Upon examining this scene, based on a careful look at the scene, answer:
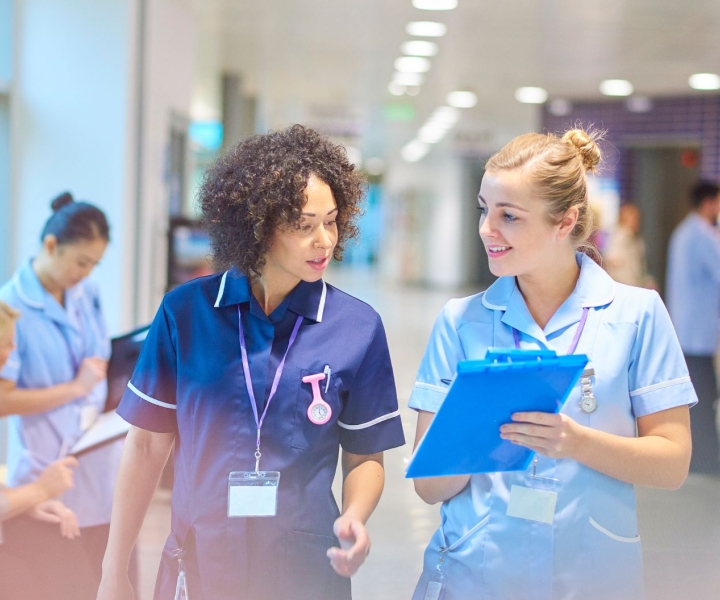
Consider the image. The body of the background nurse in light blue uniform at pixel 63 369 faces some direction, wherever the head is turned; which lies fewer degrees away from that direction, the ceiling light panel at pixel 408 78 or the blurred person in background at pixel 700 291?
the blurred person in background

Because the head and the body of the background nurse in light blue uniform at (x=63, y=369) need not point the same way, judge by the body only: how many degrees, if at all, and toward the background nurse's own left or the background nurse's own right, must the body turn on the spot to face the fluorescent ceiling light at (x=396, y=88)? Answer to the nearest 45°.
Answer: approximately 90° to the background nurse's own left

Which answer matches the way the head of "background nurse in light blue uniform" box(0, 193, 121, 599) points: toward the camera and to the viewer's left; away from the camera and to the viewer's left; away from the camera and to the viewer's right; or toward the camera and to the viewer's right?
toward the camera and to the viewer's right

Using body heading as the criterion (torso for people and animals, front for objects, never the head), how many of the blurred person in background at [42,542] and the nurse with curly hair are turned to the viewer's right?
1

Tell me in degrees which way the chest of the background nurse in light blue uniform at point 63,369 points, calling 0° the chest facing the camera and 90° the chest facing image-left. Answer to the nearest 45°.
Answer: approximately 315°

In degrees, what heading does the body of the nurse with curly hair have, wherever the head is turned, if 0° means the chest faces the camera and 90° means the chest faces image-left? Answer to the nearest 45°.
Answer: approximately 0°

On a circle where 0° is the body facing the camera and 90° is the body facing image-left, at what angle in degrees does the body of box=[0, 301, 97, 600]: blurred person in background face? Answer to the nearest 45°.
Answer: approximately 270°

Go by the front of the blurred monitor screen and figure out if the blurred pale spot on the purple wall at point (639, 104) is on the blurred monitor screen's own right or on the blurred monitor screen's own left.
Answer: on the blurred monitor screen's own left

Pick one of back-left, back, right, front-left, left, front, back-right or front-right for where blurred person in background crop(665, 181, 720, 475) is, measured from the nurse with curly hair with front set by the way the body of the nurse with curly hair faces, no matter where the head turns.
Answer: back-left
